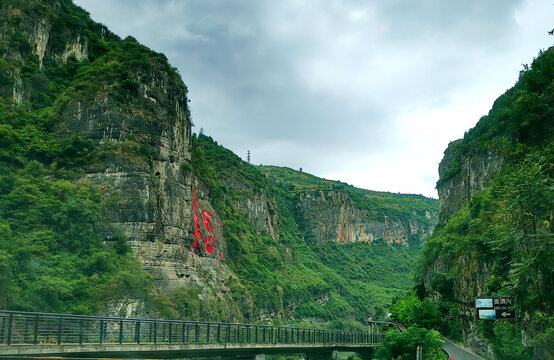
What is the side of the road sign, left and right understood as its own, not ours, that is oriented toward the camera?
front
